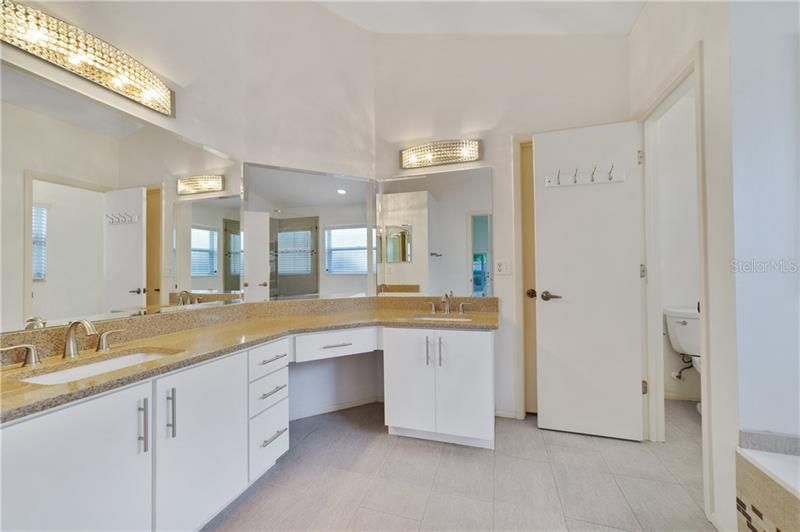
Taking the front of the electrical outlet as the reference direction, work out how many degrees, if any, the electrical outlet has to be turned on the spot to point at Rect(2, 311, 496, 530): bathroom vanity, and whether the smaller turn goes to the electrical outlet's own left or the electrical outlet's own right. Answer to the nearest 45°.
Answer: approximately 45° to the electrical outlet's own right

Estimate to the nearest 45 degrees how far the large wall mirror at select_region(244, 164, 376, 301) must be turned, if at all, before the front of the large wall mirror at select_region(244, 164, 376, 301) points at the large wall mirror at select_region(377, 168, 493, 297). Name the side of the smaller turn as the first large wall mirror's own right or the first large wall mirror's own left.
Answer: approximately 45° to the first large wall mirror's own left

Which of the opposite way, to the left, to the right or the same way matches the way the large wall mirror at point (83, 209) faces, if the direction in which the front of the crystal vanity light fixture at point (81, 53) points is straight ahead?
the same way

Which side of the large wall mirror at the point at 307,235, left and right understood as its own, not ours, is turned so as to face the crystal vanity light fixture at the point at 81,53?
right

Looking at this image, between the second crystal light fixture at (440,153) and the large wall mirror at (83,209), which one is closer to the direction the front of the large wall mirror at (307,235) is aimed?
the second crystal light fixture

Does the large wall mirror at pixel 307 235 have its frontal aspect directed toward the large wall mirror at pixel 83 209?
no

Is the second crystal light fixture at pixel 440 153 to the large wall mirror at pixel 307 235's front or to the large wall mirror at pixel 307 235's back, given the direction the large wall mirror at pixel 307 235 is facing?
to the front

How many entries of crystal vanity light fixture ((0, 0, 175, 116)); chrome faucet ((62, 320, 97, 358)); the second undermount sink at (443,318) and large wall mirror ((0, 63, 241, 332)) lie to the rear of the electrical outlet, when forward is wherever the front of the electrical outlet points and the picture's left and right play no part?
0

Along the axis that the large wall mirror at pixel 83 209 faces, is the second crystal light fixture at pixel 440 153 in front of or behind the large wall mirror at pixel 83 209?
in front

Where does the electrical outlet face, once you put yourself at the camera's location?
facing the viewer

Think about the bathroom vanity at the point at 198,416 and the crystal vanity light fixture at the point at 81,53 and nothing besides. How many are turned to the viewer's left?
0
